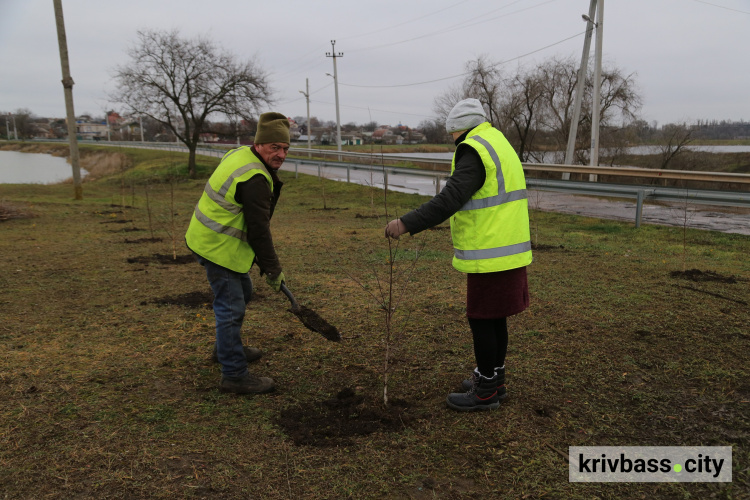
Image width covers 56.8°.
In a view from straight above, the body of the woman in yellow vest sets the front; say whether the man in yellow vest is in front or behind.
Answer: in front

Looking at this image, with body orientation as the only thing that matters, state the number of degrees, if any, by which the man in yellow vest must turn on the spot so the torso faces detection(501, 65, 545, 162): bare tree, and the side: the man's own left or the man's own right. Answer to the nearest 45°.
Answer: approximately 45° to the man's own left

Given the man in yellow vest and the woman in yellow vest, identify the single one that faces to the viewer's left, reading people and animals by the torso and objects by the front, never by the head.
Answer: the woman in yellow vest

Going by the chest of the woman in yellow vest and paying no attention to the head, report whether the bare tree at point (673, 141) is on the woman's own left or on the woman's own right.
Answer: on the woman's own right

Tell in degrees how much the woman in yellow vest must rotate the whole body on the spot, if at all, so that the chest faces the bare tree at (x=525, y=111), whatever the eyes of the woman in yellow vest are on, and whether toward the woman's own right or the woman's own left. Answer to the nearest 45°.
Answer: approximately 90° to the woman's own right

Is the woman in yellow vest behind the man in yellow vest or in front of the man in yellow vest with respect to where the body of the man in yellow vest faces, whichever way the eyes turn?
in front

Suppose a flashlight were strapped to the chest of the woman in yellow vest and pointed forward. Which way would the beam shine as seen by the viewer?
to the viewer's left

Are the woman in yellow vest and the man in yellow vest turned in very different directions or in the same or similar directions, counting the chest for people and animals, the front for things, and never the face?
very different directions

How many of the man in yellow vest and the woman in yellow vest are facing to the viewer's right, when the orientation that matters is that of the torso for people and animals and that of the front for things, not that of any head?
1

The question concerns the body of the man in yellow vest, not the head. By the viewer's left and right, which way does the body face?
facing to the right of the viewer

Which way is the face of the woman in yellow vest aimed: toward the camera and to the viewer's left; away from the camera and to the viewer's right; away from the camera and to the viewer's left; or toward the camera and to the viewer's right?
away from the camera and to the viewer's left
